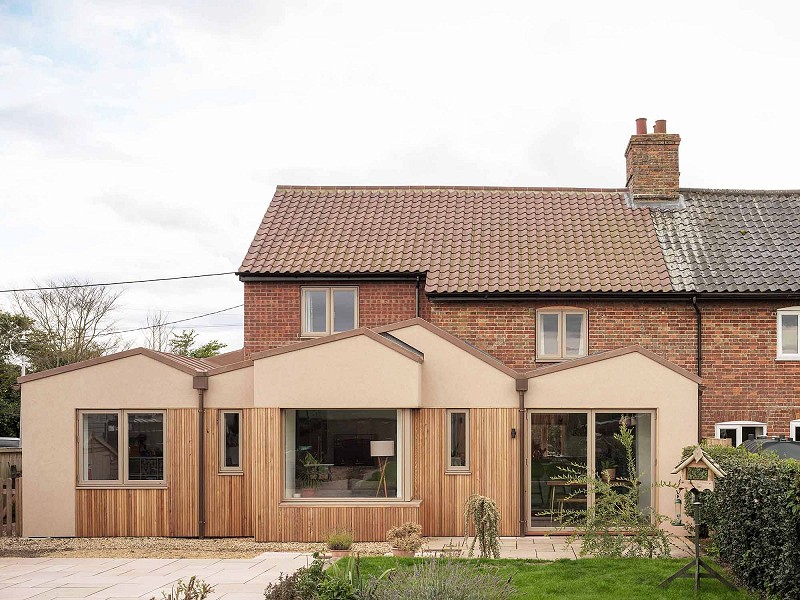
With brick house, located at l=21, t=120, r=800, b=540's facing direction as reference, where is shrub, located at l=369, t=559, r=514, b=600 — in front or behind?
in front

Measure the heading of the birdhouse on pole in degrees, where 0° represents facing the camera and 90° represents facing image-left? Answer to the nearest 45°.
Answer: approximately 0°

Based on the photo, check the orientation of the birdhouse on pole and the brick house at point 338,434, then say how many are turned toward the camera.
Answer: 2

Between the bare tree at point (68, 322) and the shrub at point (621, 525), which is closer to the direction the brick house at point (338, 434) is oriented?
the shrub

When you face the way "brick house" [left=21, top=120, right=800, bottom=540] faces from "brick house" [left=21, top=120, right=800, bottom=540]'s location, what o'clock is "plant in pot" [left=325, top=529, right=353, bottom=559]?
The plant in pot is roughly at 12 o'clock from the brick house.
